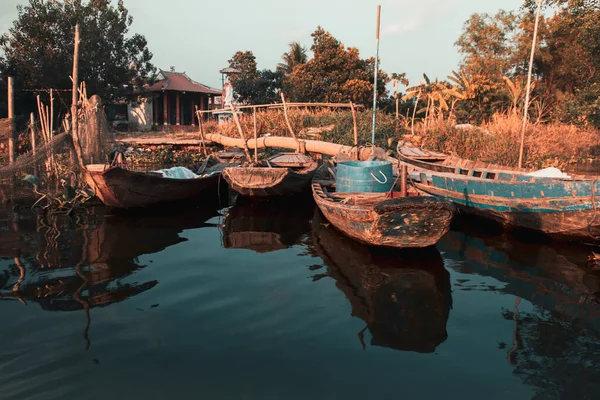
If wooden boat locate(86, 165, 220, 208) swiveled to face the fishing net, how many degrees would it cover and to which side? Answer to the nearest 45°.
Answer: approximately 45° to its right

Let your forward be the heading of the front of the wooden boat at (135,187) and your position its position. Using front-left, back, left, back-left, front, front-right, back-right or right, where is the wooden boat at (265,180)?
back

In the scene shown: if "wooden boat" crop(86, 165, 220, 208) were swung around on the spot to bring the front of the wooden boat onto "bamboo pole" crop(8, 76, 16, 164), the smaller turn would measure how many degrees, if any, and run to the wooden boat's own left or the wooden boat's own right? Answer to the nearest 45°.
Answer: approximately 45° to the wooden boat's own right

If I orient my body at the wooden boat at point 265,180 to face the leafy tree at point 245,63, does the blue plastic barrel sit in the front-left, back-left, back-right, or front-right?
back-right

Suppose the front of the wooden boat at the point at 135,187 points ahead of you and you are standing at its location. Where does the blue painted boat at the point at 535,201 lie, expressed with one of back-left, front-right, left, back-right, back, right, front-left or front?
back-left

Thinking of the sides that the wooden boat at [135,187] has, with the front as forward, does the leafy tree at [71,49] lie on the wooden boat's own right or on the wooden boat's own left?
on the wooden boat's own right

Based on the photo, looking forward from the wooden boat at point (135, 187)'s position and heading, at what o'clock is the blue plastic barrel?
The blue plastic barrel is roughly at 7 o'clock from the wooden boat.

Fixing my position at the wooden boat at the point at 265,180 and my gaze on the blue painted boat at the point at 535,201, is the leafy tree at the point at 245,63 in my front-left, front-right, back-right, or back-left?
back-left

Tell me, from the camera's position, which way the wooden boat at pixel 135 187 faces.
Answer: facing to the left of the viewer

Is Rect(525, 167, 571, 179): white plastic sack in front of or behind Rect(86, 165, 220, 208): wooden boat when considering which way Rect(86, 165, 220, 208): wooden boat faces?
behind

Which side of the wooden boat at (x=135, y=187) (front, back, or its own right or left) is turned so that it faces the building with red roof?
right

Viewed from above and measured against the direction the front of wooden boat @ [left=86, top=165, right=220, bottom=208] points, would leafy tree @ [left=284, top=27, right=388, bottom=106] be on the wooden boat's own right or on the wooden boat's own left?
on the wooden boat's own right
